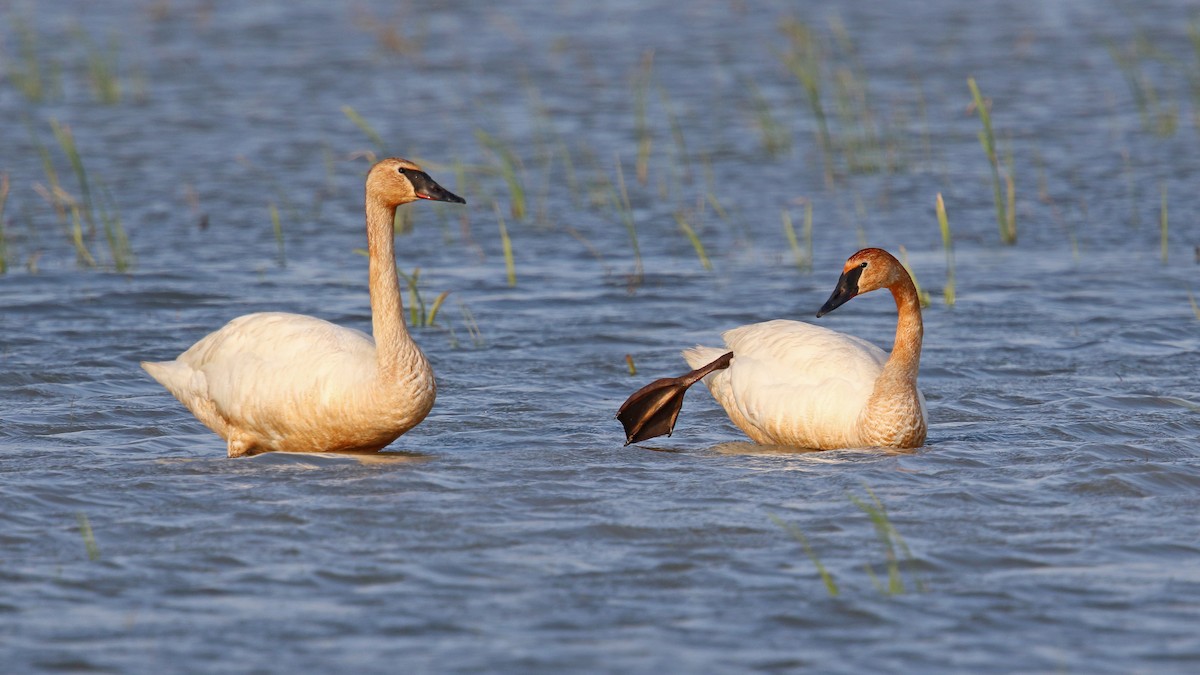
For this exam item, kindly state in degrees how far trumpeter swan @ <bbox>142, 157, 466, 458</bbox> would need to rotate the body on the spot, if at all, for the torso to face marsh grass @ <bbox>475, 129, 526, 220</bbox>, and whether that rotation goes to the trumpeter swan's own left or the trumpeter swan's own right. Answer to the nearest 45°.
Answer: approximately 90° to the trumpeter swan's own left

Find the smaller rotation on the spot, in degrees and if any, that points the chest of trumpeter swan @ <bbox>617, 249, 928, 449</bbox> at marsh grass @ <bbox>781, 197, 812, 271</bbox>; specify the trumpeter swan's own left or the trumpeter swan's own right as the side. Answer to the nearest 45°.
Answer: approximately 90° to the trumpeter swan's own left

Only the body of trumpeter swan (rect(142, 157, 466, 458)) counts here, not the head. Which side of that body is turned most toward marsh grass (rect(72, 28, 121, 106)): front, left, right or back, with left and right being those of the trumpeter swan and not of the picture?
left

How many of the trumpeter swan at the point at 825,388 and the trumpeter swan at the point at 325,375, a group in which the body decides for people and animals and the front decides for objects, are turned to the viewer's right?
2

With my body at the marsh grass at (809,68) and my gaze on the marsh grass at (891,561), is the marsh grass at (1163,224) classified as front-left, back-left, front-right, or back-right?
front-left

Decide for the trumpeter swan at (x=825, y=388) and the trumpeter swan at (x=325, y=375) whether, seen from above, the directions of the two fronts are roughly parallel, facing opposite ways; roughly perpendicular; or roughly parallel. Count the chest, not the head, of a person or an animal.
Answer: roughly parallel

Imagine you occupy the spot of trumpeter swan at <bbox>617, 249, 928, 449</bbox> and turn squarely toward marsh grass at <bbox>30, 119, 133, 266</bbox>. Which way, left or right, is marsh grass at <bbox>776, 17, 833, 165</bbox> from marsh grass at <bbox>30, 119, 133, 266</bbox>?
right

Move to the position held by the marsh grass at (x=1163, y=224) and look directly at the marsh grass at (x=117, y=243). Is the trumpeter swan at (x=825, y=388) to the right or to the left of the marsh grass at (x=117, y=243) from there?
left

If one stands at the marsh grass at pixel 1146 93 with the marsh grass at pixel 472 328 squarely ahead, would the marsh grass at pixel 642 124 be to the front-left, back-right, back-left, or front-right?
front-right

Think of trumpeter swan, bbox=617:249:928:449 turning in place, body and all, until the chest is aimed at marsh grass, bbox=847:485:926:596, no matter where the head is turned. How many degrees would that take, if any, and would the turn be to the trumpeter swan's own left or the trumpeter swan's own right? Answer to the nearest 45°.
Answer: approximately 90° to the trumpeter swan's own right

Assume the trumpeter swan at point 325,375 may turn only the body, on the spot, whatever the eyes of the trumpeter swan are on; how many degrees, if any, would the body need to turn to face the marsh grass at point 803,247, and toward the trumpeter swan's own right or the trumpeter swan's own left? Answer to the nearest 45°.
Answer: approximately 45° to the trumpeter swan's own left

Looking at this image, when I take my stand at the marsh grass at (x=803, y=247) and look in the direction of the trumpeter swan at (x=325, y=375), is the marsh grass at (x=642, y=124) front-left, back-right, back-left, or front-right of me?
back-right

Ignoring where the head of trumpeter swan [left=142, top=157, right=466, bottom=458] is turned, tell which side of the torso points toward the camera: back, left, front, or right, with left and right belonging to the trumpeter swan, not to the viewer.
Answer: right

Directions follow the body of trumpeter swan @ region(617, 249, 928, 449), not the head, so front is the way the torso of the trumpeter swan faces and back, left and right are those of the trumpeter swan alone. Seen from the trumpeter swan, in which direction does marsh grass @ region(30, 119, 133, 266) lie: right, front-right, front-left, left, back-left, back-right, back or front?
back-left

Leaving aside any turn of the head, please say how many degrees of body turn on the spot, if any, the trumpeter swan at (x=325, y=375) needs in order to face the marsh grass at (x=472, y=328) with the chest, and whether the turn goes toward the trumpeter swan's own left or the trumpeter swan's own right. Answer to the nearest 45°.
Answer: approximately 90° to the trumpeter swan's own left

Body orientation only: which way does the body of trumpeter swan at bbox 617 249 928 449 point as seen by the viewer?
to the viewer's right

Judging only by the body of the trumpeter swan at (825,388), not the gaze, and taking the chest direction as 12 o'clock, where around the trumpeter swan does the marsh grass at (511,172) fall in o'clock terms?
The marsh grass is roughly at 8 o'clock from the trumpeter swan.
